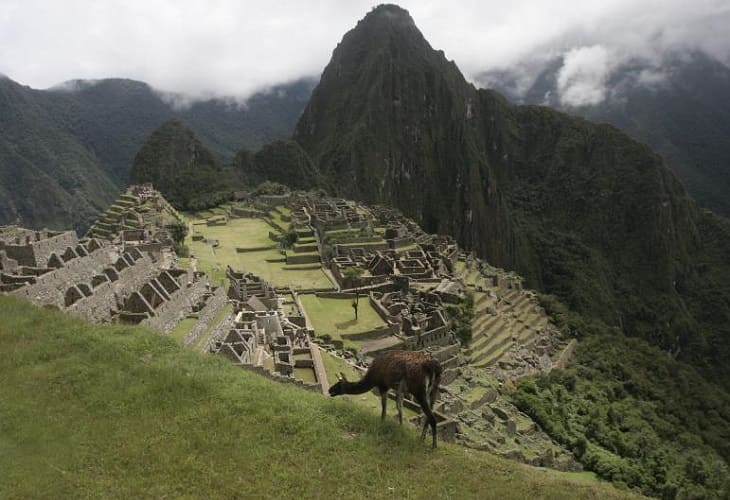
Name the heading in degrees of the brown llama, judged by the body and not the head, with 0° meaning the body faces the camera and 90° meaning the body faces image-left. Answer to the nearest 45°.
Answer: approximately 135°

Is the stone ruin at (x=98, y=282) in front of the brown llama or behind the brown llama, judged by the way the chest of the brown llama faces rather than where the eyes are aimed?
in front

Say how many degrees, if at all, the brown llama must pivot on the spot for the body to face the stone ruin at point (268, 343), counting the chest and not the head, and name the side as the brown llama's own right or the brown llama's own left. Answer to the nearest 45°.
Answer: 0° — it already faces it

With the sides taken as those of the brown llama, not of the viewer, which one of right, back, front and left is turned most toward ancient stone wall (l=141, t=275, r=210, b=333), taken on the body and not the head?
front

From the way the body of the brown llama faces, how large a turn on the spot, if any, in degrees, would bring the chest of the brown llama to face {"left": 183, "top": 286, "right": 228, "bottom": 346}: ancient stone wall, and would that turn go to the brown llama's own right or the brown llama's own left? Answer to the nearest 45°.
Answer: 0° — it already faces it
